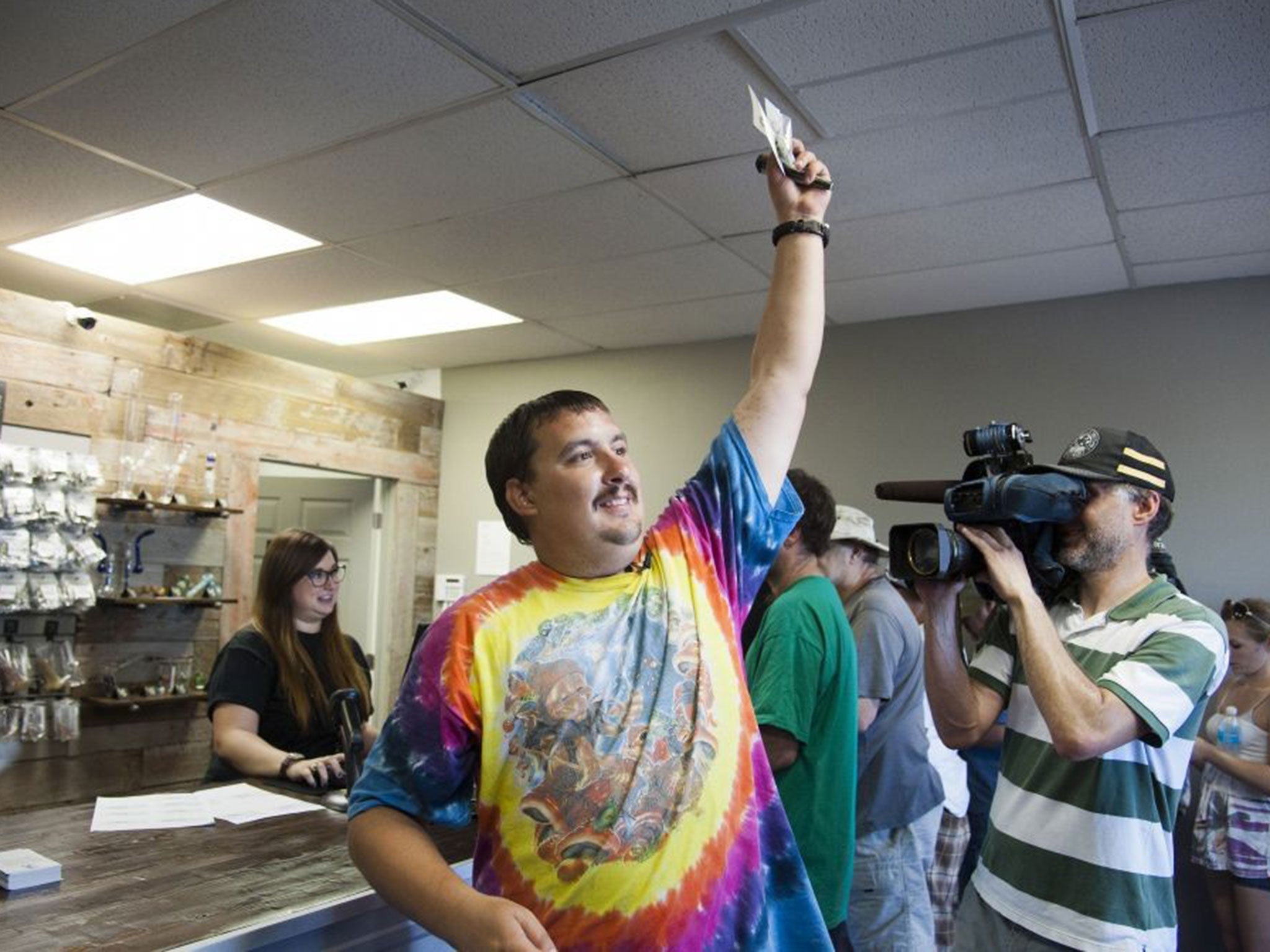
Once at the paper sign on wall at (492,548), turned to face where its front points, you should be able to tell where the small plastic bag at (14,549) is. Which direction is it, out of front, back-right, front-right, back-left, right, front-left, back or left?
front-right

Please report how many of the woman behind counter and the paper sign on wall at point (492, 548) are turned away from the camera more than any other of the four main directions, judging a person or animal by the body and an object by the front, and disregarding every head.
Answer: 0

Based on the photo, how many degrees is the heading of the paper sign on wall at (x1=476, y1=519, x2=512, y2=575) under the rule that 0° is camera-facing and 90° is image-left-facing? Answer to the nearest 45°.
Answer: approximately 0°

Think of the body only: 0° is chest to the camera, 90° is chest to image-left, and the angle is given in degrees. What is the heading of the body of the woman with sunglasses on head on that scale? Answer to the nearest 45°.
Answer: approximately 45°

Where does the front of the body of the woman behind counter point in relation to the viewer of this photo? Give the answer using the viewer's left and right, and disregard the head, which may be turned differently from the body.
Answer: facing the viewer and to the right of the viewer

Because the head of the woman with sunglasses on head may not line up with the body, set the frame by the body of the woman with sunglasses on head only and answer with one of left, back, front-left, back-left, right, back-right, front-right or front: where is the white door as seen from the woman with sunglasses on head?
front-right

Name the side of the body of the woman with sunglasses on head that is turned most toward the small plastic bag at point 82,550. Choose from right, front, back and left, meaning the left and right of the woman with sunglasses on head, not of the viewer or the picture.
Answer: front

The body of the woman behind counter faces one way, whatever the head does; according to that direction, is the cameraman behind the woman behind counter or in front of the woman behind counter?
in front

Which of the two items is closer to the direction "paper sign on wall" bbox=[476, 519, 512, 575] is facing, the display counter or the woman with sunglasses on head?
the display counter

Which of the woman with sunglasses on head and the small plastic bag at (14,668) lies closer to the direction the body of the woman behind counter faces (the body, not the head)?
the woman with sunglasses on head

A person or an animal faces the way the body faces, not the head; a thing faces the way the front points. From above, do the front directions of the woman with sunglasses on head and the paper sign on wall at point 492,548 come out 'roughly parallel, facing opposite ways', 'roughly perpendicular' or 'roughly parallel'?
roughly perpendicular
